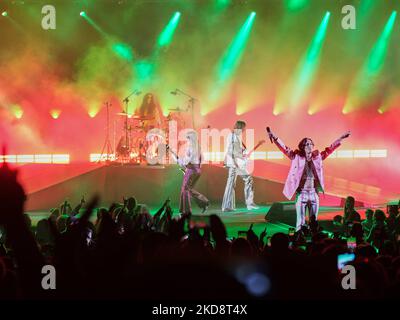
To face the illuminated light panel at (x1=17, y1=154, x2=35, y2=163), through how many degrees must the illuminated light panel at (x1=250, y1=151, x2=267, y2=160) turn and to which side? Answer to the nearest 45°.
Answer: approximately 90° to its right

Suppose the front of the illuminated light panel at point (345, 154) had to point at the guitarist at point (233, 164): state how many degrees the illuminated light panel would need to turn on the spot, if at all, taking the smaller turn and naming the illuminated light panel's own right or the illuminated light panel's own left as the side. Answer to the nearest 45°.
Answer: approximately 45° to the illuminated light panel's own right

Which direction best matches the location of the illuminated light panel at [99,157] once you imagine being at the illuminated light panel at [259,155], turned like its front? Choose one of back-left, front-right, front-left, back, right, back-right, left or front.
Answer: right

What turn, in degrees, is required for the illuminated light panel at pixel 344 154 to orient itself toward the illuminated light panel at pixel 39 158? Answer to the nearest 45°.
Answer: approximately 90° to its right

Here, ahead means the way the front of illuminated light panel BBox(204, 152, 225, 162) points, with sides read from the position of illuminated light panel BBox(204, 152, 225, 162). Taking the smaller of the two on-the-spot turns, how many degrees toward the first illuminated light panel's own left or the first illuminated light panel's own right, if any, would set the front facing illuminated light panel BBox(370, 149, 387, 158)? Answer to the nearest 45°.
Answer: approximately 90° to the first illuminated light panel's own left

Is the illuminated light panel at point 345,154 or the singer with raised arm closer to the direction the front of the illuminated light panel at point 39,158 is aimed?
the singer with raised arm

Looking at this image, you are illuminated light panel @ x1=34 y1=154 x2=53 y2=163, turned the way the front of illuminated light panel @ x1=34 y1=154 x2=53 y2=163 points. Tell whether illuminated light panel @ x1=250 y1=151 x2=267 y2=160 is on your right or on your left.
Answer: on your left

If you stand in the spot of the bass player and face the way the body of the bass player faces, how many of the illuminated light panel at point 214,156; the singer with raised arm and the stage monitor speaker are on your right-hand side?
1

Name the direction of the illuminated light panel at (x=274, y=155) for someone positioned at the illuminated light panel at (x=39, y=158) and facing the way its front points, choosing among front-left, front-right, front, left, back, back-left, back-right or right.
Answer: left
